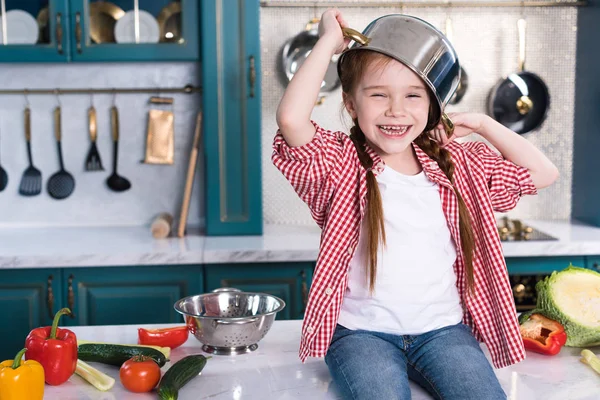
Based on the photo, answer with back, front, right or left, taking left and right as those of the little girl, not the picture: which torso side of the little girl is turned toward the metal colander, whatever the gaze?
right

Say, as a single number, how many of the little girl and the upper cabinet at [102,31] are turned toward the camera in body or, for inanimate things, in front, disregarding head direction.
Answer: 2

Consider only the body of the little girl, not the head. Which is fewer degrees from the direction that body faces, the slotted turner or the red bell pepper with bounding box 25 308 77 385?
the red bell pepper

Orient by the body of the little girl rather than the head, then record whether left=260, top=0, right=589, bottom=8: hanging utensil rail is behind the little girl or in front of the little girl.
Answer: behind

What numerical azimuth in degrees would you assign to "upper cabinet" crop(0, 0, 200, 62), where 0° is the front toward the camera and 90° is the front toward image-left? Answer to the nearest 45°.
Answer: approximately 0°

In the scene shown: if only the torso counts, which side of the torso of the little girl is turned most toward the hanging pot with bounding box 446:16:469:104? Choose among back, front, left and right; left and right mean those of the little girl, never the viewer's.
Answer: back

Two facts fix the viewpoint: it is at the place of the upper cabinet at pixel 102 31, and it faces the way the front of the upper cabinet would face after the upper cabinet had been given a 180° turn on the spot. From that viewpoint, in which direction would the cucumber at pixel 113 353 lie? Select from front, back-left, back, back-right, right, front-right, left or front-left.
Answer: back

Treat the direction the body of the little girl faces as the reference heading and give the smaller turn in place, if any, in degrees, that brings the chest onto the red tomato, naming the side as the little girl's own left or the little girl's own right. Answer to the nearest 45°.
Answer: approximately 45° to the little girl's own right

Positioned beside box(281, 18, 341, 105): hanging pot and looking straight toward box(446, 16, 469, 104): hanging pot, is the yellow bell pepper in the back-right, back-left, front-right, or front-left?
back-right

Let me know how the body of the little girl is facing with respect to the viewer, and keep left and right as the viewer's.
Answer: facing the viewer

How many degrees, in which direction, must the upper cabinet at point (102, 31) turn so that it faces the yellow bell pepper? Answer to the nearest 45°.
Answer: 0° — it already faces it

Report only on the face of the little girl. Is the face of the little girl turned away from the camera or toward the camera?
toward the camera

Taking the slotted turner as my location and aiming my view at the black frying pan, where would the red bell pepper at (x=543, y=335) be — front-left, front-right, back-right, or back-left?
front-right

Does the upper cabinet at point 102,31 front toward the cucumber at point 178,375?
yes
